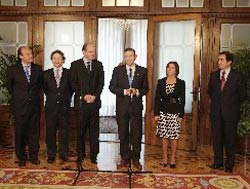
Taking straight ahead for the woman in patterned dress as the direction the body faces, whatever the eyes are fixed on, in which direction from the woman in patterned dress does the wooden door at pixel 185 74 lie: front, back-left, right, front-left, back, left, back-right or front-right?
back

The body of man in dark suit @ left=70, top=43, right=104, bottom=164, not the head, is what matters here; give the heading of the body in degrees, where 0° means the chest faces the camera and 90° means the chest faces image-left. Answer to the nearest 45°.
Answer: approximately 0°

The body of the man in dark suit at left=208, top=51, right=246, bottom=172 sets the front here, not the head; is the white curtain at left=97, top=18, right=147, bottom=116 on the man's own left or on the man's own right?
on the man's own right

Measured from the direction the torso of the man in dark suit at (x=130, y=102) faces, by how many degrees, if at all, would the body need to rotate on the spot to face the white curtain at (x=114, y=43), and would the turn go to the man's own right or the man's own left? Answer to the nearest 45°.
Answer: approximately 180°

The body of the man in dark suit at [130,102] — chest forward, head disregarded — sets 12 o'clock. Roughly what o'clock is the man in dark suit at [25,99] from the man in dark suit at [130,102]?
the man in dark suit at [25,99] is roughly at 3 o'clock from the man in dark suit at [130,102].

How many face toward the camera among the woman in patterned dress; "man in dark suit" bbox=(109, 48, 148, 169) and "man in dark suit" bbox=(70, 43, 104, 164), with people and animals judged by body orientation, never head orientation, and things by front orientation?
3

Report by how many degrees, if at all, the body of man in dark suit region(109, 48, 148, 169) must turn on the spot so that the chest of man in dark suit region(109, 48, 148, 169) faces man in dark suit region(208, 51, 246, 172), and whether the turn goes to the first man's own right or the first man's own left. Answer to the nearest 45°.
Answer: approximately 90° to the first man's own left

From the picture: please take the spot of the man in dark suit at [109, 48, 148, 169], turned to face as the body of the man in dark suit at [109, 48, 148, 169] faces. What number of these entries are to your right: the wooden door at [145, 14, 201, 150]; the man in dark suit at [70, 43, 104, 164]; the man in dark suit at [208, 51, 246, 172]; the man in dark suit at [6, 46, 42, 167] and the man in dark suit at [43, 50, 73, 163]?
3

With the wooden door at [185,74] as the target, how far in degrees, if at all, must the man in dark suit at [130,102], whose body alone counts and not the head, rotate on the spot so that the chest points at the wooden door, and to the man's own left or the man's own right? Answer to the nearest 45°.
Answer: approximately 135° to the man's own left

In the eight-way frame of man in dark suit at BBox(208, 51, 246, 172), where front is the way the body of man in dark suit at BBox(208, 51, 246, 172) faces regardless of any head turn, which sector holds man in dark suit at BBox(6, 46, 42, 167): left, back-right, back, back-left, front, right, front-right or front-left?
front-right
